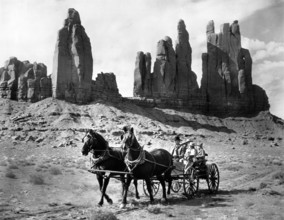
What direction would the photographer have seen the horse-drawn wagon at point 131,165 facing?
facing the viewer and to the left of the viewer

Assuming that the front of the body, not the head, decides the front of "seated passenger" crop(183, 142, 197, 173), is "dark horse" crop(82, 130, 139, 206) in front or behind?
in front

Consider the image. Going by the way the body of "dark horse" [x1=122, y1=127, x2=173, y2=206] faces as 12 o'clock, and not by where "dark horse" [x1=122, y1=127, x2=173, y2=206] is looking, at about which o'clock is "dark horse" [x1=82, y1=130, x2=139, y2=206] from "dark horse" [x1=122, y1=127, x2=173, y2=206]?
"dark horse" [x1=82, y1=130, x2=139, y2=206] is roughly at 2 o'clock from "dark horse" [x1=122, y1=127, x2=173, y2=206].

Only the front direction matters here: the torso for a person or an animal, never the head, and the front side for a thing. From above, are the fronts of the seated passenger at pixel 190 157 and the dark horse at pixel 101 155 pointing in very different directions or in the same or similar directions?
same or similar directions

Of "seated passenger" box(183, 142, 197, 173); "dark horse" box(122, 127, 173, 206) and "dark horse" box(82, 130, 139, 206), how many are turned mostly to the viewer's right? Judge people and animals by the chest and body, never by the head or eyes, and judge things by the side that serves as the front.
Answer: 0

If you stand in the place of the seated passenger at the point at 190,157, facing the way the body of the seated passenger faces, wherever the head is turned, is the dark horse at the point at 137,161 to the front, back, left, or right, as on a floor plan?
front

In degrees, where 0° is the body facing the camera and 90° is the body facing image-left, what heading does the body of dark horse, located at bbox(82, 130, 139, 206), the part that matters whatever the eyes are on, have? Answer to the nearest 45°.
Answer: approximately 45°

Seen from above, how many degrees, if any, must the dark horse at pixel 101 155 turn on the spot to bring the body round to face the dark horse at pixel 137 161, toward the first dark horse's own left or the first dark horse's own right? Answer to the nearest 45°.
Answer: approximately 90° to the first dark horse's own left

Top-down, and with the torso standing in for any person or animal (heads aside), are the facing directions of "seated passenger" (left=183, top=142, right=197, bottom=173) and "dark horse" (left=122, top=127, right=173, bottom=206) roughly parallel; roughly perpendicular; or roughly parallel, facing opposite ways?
roughly parallel
